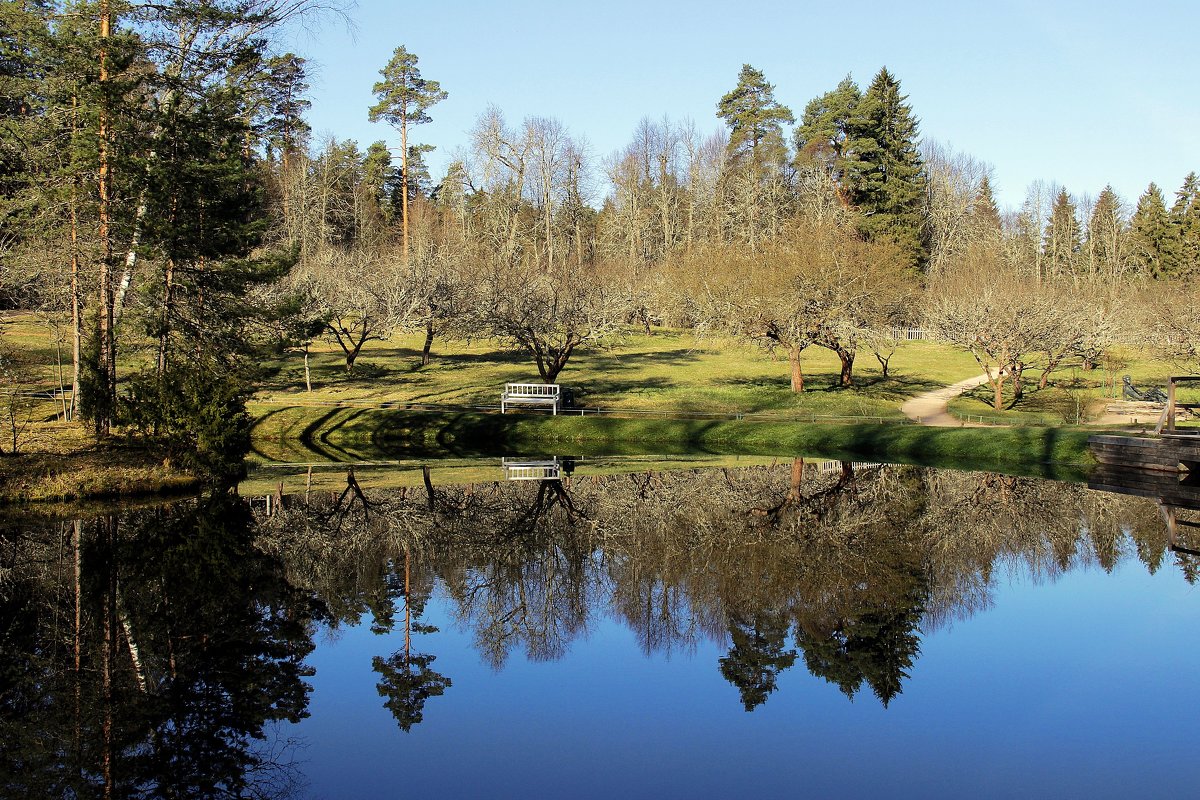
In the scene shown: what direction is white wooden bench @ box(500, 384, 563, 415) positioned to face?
toward the camera

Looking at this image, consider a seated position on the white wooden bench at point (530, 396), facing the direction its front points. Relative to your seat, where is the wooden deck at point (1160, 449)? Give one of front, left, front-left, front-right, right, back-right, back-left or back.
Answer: front-left
